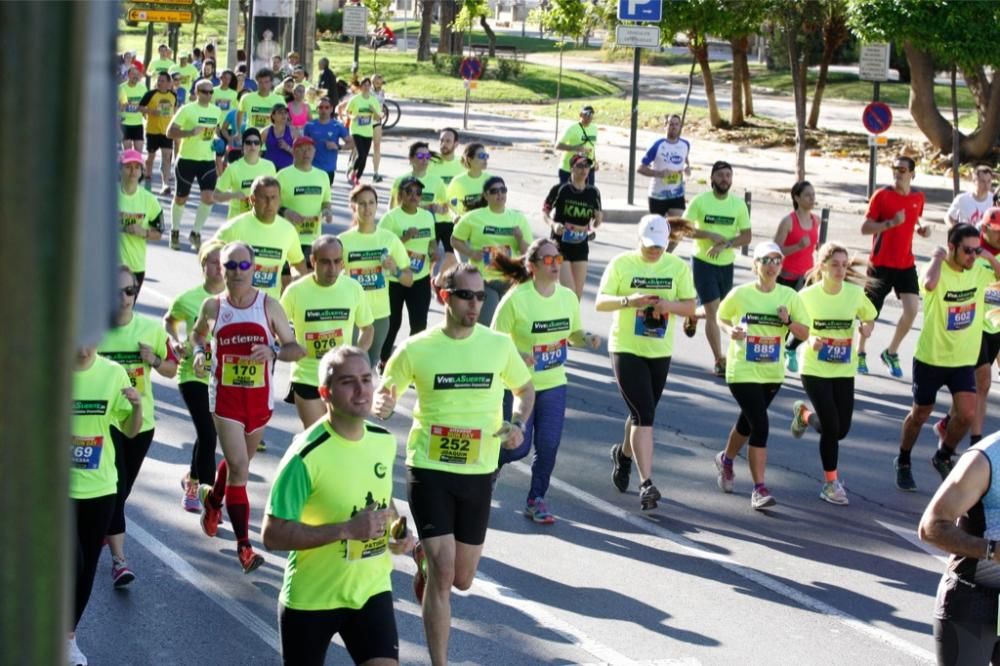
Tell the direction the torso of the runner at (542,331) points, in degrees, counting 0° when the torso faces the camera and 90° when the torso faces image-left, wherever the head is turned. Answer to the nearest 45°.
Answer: approximately 315°

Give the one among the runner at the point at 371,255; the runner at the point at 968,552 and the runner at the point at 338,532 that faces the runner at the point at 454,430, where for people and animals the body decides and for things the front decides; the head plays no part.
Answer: the runner at the point at 371,255

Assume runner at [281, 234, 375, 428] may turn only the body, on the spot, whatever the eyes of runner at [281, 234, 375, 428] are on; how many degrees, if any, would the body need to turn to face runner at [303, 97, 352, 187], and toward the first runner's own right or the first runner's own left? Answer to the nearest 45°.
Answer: approximately 180°

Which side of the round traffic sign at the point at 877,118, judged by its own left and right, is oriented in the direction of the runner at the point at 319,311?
front

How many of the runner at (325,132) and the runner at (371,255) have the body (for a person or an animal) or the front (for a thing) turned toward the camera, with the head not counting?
2

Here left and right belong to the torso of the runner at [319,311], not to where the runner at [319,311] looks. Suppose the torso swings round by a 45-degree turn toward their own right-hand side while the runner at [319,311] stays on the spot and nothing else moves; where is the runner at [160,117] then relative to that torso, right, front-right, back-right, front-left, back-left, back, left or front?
back-right

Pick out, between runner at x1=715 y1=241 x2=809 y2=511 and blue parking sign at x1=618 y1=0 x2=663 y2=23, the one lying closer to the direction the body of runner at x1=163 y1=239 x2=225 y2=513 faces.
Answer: the runner
